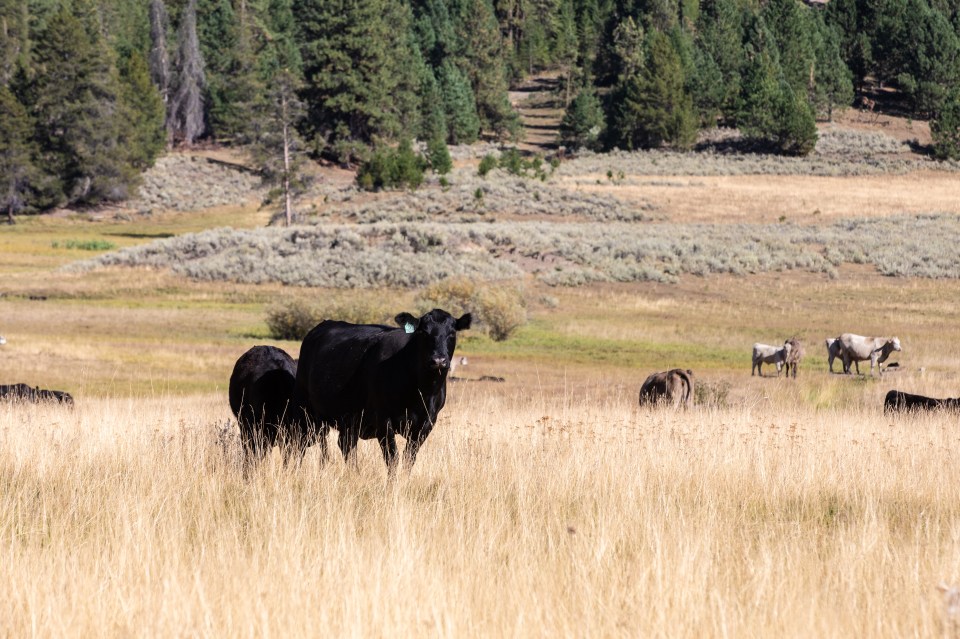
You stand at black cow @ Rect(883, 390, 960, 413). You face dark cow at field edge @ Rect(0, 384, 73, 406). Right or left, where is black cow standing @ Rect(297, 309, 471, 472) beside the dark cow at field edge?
left

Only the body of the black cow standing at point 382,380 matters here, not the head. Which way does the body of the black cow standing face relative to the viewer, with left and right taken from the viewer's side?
facing the viewer and to the right of the viewer

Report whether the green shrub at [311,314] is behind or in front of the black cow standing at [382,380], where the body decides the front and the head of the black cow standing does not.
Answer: behind

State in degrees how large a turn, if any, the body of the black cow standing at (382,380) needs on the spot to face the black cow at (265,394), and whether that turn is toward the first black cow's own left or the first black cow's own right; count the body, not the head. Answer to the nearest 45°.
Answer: approximately 180°

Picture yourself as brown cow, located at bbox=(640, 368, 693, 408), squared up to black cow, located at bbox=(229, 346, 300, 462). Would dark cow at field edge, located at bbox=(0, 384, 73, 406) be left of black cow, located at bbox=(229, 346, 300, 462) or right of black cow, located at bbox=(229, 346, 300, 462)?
right

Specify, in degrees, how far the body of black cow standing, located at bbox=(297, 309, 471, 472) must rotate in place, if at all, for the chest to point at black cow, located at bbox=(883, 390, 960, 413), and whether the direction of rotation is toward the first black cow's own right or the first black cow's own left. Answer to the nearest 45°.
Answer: approximately 90° to the first black cow's own left

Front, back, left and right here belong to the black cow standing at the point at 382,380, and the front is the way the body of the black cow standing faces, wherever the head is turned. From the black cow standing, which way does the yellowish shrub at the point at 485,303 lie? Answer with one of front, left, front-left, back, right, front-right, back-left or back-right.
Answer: back-left

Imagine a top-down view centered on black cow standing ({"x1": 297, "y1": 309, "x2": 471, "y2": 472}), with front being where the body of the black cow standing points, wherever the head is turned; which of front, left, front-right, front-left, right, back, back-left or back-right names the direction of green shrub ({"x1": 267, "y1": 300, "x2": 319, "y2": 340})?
back-left

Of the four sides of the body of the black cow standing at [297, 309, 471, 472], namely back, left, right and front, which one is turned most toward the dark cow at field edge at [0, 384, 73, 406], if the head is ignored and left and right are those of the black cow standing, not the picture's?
back

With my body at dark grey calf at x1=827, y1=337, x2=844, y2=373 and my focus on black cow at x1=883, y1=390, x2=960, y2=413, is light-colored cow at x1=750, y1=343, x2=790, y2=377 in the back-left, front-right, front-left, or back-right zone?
front-right

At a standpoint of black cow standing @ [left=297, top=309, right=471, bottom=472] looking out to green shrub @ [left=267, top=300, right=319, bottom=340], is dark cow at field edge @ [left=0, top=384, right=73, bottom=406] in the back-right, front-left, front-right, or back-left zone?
front-left

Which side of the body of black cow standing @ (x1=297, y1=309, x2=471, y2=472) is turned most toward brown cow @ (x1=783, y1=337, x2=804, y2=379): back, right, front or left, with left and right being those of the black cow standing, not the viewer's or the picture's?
left
